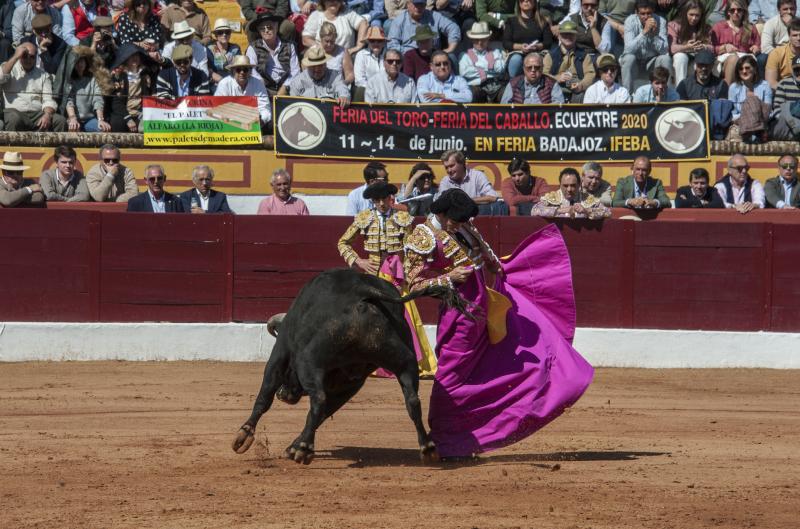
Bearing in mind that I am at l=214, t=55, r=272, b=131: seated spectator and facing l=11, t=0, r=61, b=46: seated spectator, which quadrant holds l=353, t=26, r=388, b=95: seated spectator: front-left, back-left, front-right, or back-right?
back-right

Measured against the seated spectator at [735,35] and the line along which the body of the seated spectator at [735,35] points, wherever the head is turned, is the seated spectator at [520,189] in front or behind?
in front

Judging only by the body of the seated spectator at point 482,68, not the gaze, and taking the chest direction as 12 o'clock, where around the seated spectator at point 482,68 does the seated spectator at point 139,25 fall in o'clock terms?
the seated spectator at point 139,25 is roughly at 3 o'clock from the seated spectator at point 482,68.

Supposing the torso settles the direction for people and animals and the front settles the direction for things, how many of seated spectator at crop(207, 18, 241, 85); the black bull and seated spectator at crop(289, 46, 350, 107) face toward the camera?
2

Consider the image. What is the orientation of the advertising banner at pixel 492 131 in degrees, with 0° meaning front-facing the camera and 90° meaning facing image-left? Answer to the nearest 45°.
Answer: approximately 0°
